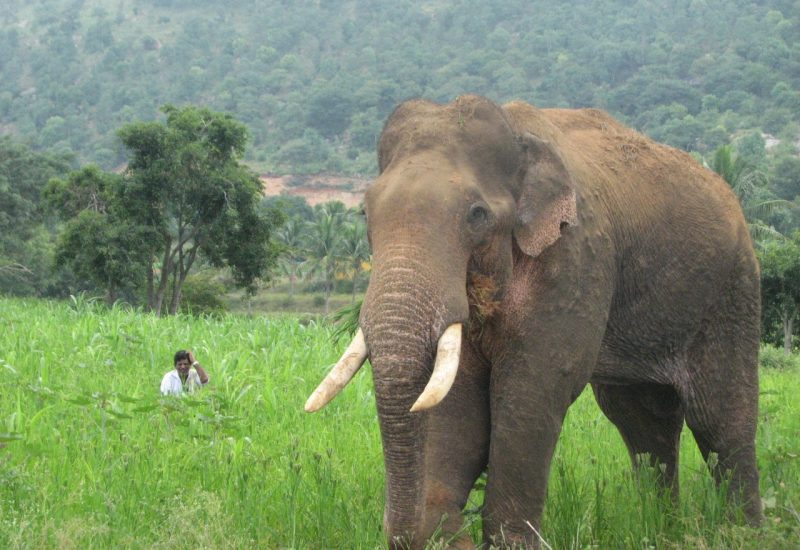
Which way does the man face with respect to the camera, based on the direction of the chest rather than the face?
toward the camera

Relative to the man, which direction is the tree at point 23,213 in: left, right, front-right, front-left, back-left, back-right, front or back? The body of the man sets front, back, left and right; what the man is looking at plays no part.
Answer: back

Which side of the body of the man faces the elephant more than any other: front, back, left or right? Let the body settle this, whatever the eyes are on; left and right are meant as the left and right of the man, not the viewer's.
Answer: front

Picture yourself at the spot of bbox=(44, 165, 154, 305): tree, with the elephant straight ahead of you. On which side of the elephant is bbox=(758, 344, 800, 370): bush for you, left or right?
left

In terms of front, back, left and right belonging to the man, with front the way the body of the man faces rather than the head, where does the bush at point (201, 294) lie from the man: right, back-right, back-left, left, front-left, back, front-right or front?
back

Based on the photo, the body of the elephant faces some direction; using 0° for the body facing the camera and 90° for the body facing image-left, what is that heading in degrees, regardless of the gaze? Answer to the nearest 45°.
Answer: approximately 45°

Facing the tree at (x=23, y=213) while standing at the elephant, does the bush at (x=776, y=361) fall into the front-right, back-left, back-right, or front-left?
front-right

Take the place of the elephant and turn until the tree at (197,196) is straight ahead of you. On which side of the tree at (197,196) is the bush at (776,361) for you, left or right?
right

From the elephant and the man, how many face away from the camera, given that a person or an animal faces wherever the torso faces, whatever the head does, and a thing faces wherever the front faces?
0

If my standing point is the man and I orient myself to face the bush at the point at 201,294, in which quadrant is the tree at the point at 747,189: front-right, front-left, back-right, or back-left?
front-right

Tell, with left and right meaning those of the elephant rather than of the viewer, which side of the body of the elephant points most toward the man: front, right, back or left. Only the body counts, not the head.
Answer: right

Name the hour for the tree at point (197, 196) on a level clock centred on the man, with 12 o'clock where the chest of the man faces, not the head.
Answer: The tree is roughly at 6 o'clock from the man.
